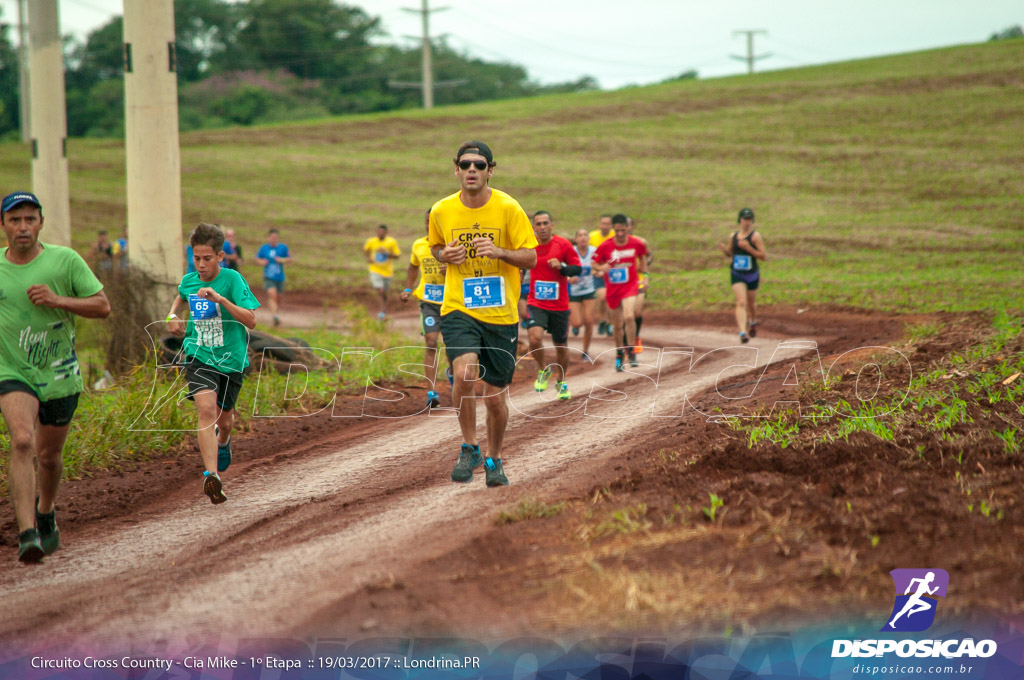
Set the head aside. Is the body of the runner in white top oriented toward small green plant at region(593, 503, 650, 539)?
yes

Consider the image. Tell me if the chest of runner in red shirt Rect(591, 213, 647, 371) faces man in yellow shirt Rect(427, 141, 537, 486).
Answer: yes

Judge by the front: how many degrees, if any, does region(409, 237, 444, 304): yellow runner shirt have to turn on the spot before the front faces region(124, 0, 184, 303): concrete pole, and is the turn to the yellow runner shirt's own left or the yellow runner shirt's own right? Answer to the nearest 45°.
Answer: approximately 135° to the yellow runner shirt's own right

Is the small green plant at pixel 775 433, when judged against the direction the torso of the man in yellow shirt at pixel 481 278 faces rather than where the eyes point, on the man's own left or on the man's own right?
on the man's own left

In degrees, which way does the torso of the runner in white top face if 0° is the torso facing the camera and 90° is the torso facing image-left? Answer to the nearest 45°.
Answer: approximately 0°

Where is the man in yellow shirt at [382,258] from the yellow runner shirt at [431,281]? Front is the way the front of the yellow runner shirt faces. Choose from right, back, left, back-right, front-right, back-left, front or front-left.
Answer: back

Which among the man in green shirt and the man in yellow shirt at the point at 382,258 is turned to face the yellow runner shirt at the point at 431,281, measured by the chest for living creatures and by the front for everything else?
the man in yellow shirt
